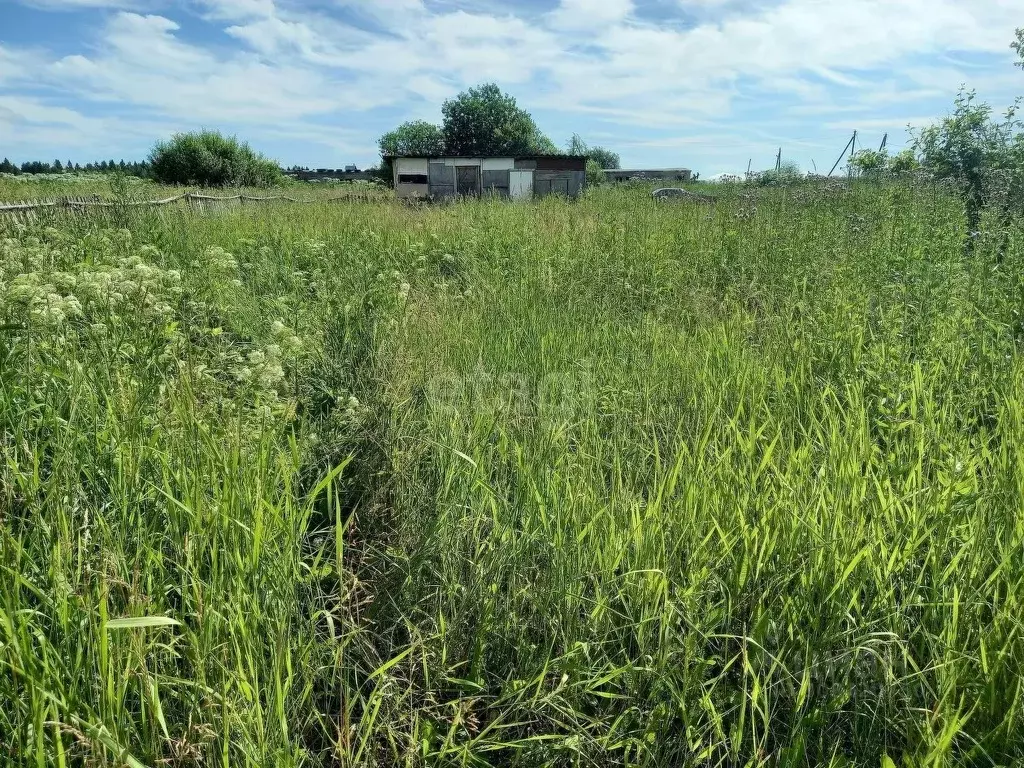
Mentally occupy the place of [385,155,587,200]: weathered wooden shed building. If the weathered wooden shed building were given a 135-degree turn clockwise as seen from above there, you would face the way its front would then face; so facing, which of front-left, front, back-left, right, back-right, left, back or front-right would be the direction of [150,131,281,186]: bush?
front

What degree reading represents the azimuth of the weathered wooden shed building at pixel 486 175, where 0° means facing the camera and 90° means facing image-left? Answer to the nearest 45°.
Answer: approximately 0°
